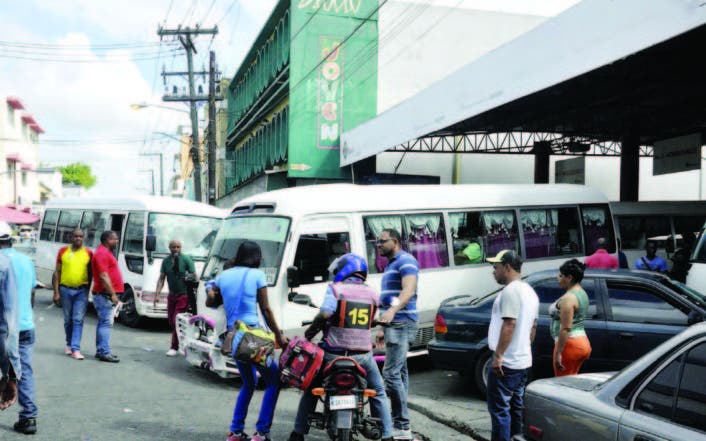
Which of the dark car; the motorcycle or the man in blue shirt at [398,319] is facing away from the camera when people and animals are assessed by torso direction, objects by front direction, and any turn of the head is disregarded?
the motorcycle

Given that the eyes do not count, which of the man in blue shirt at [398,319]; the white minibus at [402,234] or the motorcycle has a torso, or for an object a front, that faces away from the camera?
the motorcycle

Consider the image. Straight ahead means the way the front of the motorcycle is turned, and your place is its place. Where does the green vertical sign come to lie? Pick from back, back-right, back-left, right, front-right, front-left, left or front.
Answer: front

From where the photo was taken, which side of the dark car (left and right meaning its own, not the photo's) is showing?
right

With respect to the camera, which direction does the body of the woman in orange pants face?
to the viewer's left

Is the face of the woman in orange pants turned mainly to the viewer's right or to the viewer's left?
to the viewer's left

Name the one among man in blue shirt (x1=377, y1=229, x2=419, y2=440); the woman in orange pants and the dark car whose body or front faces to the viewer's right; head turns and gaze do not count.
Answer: the dark car

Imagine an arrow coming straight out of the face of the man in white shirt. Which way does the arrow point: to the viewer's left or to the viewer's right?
to the viewer's left

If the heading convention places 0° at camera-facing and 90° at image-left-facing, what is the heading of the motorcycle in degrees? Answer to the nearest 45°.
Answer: approximately 180°

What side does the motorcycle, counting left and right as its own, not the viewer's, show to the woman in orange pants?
right

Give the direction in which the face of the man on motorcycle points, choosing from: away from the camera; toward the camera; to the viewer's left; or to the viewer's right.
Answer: away from the camera

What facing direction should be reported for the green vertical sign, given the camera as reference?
facing the viewer

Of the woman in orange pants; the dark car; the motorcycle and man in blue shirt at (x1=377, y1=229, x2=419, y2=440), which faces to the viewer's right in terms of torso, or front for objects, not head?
the dark car

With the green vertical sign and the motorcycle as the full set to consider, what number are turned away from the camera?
1
